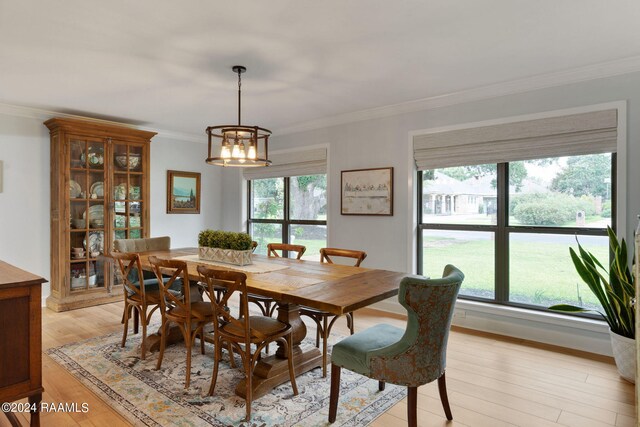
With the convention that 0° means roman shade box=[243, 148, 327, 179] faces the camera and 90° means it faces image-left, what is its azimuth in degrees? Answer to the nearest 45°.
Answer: approximately 45°

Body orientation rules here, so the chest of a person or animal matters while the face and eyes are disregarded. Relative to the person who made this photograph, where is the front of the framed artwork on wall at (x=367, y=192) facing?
facing the viewer and to the left of the viewer

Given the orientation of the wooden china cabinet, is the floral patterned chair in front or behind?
in front

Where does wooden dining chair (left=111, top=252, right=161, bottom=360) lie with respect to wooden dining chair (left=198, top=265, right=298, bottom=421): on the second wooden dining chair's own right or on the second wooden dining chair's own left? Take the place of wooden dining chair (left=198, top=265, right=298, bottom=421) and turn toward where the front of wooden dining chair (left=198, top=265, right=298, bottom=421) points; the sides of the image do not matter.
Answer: on the second wooden dining chair's own left

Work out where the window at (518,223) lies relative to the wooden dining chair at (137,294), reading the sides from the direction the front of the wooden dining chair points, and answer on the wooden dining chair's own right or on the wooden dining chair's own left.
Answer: on the wooden dining chair's own right

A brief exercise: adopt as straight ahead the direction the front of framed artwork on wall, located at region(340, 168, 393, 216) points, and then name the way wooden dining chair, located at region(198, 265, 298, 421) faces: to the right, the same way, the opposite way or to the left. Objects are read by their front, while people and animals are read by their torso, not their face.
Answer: the opposite way

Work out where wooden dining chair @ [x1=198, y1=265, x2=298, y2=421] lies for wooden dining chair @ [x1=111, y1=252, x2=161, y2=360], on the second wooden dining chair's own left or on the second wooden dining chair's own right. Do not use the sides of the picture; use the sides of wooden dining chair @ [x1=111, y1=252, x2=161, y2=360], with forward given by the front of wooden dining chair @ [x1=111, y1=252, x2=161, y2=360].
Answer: on the second wooden dining chair's own right

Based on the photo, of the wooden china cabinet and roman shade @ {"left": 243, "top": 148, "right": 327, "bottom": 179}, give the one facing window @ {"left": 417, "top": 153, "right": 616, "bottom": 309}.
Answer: the wooden china cabinet

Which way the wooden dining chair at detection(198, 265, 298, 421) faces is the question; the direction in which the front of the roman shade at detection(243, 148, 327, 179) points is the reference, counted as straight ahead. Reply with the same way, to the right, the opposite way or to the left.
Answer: the opposite way

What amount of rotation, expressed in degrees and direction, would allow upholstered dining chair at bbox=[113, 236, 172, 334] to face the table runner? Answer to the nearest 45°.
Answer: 0° — it already faces it

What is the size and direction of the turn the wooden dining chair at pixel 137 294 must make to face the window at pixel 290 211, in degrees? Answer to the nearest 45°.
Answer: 0° — it already faces it

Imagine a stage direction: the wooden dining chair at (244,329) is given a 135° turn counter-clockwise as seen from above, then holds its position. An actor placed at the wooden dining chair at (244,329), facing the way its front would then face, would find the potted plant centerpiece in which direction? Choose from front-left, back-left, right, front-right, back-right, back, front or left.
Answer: right

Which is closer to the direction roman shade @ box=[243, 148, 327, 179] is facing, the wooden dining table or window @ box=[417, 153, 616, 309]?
the wooden dining table

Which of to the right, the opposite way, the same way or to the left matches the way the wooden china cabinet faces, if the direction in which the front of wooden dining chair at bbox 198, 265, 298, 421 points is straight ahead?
to the right

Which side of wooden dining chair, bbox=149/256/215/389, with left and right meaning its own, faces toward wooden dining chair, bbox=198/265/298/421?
right

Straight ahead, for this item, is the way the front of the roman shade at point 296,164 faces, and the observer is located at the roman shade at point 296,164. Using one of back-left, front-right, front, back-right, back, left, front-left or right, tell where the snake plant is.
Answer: left
